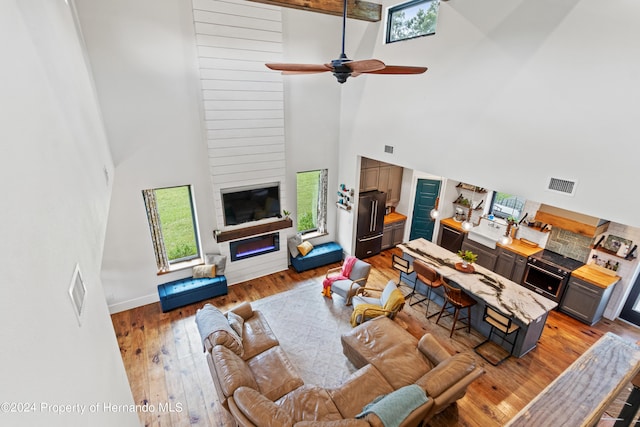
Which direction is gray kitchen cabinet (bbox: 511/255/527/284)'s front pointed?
toward the camera

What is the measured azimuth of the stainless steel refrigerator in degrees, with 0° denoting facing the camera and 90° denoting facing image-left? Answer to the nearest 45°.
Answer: approximately 315°

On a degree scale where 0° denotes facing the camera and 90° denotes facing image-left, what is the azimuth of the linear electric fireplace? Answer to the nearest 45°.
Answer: approximately 315°

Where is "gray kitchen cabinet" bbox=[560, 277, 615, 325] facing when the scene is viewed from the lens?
facing the viewer and to the left of the viewer

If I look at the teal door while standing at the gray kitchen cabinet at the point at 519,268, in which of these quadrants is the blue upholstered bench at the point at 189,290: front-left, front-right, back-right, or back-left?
front-left

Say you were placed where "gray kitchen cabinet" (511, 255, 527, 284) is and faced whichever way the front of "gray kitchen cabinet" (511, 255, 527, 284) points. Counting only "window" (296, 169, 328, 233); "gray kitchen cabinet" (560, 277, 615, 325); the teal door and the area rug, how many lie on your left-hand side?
1

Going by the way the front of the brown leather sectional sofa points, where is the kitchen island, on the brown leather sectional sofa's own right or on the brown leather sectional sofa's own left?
on the brown leather sectional sofa's own right

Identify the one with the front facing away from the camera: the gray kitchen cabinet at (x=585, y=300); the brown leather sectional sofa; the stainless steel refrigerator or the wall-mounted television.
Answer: the brown leather sectional sofa

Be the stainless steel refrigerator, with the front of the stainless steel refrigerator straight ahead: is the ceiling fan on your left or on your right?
on your right

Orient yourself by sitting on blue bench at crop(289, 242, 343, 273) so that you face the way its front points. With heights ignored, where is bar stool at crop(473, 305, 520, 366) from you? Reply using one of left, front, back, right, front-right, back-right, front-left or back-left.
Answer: front

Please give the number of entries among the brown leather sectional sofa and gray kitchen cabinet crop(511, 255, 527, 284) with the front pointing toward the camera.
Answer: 1

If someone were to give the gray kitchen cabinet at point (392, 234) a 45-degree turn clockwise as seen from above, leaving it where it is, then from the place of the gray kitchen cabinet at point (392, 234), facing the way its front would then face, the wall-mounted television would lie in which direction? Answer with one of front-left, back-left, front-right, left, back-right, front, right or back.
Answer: front-right

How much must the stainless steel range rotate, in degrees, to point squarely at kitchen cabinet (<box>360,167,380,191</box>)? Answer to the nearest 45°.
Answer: approximately 45° to its right

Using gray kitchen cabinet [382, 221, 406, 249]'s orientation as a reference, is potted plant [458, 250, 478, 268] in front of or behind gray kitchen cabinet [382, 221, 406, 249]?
in front

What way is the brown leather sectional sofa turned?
away from the camera
